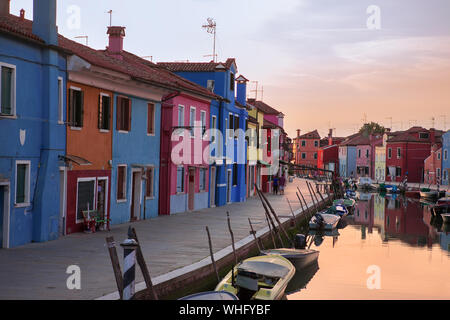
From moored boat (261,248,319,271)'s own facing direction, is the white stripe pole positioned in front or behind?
in front

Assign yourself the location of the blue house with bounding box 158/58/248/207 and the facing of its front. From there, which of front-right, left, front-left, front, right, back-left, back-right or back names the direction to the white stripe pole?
front-right

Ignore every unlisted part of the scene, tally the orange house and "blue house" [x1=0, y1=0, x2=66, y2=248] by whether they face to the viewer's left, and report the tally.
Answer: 0

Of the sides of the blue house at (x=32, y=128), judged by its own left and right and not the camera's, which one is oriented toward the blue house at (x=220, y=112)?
left

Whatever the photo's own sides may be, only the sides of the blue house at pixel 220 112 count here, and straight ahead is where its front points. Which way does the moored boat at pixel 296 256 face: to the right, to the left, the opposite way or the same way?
to the right

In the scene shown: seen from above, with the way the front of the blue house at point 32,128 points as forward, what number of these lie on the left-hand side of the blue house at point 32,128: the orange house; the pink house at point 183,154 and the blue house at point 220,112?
3

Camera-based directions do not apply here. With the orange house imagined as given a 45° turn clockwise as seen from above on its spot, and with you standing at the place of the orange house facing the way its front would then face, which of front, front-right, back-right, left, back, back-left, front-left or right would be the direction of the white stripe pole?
front

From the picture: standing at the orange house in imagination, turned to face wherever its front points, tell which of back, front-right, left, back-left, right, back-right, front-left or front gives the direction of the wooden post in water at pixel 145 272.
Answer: front-right

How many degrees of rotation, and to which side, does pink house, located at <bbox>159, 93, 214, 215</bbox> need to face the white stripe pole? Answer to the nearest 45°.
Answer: approximately 45° to its right

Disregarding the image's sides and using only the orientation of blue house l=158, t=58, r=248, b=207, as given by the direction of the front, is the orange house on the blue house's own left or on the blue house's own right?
on the blue house's own right

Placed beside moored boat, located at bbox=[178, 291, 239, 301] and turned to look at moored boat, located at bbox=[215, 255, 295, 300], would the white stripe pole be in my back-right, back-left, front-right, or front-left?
back-left

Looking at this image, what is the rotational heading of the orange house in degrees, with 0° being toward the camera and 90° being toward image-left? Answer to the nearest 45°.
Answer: approximately 315°

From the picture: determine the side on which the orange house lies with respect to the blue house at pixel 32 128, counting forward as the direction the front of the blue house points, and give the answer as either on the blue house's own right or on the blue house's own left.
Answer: on the blue house's own left

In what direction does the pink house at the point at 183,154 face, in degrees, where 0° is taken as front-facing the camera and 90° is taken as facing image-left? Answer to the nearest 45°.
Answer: approximately 315°
